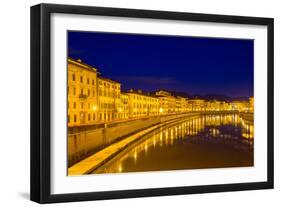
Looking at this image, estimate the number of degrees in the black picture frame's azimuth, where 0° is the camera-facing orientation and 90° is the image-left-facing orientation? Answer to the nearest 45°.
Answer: approximately 315°
